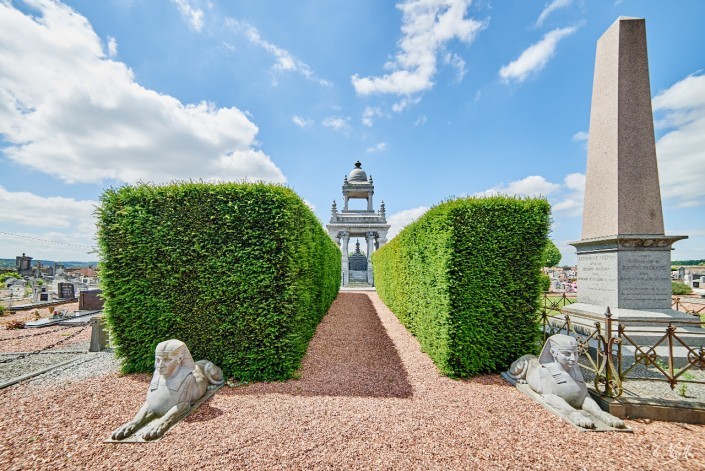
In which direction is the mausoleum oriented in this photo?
toward the camera

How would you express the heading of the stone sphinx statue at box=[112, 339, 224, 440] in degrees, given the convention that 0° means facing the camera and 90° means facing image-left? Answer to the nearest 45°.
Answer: approximately 45°

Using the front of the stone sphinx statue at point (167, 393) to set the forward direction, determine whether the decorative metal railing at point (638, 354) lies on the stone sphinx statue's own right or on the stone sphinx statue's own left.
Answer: on the stone sphinx statue's own left

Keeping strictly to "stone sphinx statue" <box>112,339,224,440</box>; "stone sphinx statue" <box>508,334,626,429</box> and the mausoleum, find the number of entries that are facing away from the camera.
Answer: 0

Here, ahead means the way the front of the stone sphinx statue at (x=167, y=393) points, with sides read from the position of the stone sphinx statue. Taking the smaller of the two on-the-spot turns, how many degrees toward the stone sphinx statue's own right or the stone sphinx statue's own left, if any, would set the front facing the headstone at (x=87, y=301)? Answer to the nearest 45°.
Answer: approximately 135° to the stone sphinx statue's own right

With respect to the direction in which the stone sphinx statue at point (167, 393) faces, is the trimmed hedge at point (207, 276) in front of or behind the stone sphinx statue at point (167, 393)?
behind
